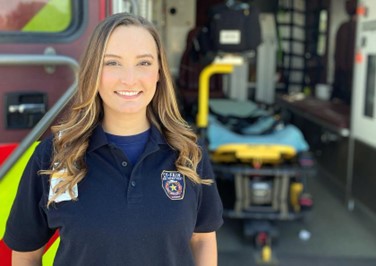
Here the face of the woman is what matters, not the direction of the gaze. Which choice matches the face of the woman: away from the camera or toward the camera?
toward the camera

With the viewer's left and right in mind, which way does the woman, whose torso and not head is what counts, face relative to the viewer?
facing the viewer

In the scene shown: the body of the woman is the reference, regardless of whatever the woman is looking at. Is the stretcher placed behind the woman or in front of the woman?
behind
